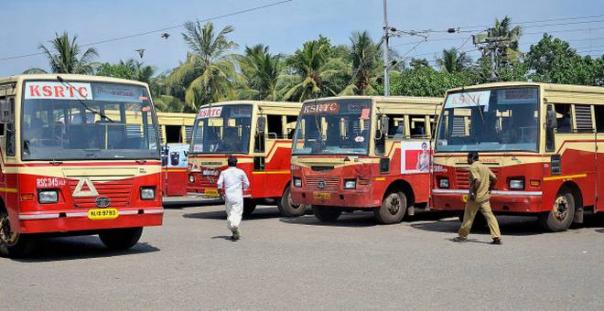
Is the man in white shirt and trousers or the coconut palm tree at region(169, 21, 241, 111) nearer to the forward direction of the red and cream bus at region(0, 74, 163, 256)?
the man in white shirt and trousers

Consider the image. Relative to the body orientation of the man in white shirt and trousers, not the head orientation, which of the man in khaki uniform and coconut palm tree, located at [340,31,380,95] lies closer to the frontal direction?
the coconut palm tree

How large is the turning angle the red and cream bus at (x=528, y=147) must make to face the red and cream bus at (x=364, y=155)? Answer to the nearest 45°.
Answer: approximately 45° to its right

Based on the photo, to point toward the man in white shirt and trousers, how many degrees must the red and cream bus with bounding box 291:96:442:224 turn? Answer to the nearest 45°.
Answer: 0° — it already faces them

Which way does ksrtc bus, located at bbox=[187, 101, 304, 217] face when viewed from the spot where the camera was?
facing the viewer and to the left of the viewer

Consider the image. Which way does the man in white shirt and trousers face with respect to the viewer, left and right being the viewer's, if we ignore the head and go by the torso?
facing away from the viewer

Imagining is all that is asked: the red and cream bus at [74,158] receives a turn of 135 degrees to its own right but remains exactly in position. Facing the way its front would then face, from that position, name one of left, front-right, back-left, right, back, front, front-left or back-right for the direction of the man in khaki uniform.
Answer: back

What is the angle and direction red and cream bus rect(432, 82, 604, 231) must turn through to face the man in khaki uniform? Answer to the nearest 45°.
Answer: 0° — it already faces them

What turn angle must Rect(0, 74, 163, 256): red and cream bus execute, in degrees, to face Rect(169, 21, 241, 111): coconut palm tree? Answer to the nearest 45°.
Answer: approximately 135° to its left

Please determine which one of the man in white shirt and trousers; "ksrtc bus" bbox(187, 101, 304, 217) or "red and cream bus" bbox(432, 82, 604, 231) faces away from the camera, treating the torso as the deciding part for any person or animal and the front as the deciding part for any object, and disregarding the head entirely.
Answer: the man in white shirt and trousers

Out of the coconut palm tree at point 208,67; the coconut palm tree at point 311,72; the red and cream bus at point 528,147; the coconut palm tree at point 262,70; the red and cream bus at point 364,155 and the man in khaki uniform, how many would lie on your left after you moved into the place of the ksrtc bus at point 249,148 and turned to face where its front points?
3

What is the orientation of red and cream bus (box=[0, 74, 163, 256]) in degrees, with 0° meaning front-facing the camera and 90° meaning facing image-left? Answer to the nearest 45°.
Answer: approximately 315°

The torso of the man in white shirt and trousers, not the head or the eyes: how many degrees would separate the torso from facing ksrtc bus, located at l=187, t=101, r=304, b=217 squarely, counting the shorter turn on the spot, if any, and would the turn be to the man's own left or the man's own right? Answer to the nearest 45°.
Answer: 0° — they already face it

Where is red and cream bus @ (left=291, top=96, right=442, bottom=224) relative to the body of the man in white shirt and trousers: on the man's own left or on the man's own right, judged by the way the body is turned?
on the man's own right

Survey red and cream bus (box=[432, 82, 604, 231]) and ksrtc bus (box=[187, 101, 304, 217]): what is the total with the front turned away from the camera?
0
